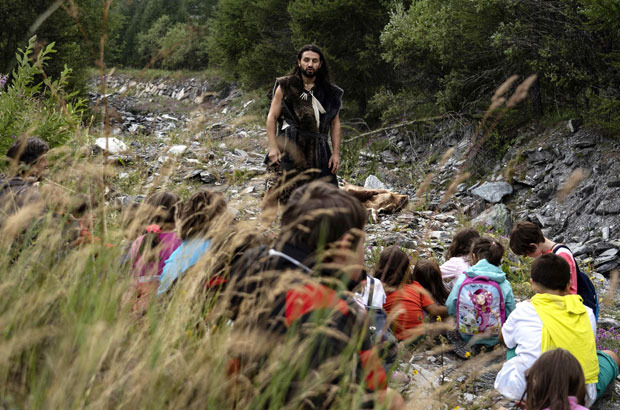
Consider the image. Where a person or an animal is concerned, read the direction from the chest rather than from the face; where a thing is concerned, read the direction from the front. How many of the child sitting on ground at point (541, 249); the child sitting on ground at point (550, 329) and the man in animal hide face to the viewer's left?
1

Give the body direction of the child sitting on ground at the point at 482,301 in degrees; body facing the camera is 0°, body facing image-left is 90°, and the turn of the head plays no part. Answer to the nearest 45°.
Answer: approximately 180°

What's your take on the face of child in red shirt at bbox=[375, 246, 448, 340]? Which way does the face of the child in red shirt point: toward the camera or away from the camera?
away from the camera

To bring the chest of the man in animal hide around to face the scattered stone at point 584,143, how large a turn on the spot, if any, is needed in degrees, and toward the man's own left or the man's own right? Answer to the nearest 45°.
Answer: approximately 135° to the man's own left

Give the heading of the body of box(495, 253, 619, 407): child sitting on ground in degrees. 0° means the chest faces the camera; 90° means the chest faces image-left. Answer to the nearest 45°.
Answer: approximately 180°

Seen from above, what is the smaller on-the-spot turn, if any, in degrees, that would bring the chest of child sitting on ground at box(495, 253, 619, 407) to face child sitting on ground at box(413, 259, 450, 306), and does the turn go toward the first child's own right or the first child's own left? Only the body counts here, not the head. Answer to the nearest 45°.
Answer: approximately 45° to the first child's own left

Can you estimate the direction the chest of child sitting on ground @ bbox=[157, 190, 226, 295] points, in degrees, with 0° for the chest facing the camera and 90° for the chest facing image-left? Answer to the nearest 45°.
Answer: approximately 225°

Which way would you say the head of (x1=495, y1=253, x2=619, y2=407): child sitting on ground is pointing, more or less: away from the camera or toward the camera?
away from the camera

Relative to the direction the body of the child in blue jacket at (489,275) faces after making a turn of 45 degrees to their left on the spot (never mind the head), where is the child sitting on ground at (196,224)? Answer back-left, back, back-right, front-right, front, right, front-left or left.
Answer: left

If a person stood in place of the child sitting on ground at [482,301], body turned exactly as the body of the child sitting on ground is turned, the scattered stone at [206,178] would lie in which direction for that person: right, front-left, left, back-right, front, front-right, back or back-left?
front-left

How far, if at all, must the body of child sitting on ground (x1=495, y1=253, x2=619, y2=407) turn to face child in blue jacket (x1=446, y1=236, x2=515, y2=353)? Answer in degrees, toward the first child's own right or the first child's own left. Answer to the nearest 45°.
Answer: approximately 45° to the first child's own left
